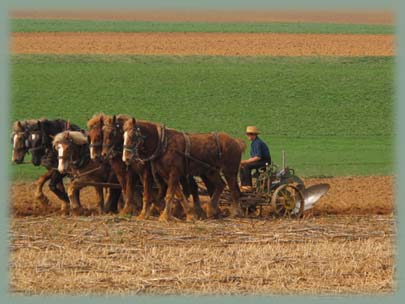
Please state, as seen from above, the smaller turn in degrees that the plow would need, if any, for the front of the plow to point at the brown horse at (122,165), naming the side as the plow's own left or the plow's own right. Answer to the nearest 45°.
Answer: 0° — it already faces it

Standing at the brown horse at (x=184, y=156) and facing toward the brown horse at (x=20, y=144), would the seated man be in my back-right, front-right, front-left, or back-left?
back-right

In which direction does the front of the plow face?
to the viewer's left

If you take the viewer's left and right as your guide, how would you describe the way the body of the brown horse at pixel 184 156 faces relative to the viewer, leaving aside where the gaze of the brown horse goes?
facing to the left of the viewer

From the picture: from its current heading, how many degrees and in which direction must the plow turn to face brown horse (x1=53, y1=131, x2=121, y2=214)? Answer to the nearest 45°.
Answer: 0° — it already faces it

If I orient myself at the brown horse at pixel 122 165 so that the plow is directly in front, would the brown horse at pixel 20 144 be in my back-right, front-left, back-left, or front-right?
back-left

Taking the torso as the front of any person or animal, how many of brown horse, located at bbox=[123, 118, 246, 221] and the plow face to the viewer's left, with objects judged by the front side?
2

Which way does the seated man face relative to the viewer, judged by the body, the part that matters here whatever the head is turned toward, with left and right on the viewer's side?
facing to the left of the viewer

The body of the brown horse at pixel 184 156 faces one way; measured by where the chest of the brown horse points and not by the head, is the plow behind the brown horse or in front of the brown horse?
behind
